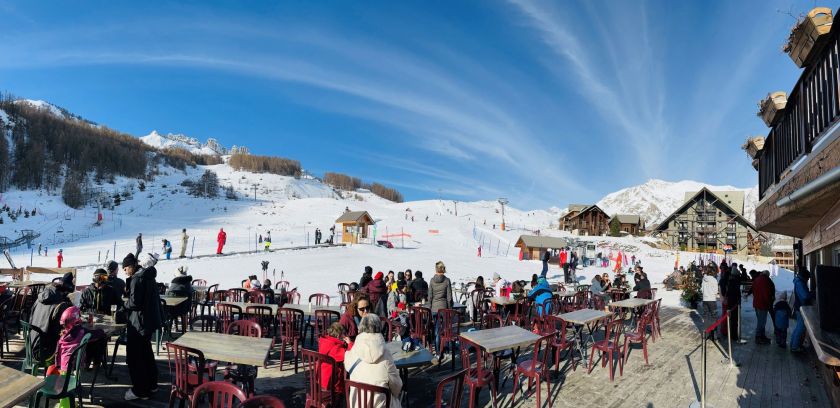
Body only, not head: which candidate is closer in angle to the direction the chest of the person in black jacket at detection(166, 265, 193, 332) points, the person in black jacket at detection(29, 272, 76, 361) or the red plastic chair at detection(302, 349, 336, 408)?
the person in black jacket

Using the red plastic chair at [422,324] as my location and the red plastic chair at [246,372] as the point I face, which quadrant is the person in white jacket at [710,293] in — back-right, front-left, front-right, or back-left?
back-left

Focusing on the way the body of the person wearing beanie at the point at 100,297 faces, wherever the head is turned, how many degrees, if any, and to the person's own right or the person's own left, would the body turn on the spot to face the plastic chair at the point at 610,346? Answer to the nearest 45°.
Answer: approximately 45° to the person's own left

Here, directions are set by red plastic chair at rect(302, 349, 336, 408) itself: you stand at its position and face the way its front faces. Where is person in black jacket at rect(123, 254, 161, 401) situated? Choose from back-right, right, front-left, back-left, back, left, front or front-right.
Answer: left

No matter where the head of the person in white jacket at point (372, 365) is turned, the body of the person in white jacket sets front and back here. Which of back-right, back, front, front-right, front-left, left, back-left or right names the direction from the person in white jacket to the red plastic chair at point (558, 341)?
front-right

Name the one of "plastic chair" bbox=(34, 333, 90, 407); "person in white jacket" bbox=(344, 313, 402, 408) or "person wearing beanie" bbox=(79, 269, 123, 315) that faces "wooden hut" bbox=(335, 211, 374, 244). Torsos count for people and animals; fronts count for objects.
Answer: the person in white jacket

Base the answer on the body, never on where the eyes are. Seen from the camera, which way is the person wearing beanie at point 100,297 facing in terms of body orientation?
toward the camera

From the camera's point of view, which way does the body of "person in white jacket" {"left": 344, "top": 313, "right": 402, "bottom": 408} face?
away from the camera
